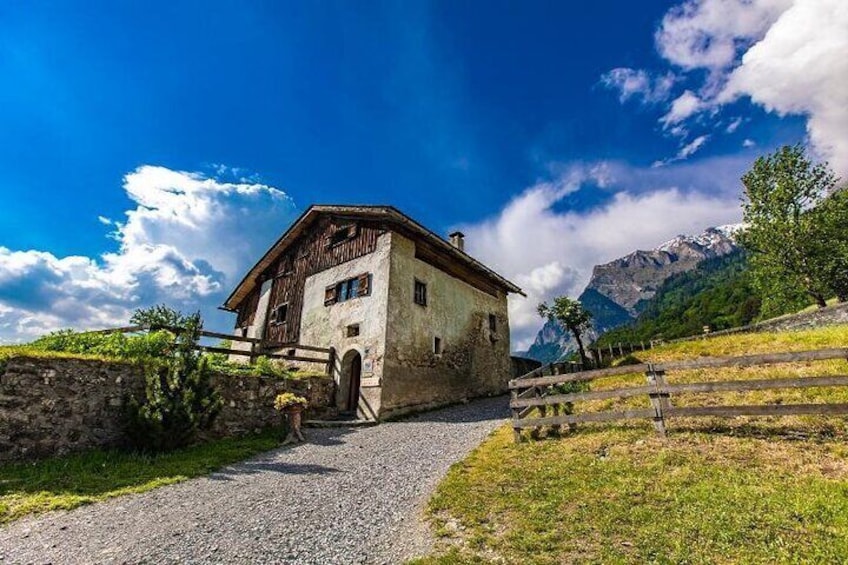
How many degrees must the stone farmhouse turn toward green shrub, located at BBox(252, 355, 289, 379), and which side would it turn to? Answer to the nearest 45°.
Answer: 0° — it already faces it

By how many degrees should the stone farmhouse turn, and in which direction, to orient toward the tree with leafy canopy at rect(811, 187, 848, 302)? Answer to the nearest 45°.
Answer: approximately 135° to its left

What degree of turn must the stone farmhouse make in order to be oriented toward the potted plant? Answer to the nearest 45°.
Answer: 0° — it already faces it

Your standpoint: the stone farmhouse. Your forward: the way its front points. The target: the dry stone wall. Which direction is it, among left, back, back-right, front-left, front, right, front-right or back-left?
front

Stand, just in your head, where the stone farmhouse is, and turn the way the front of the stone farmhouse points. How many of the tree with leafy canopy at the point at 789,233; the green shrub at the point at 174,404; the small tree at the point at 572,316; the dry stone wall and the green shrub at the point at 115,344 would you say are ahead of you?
3

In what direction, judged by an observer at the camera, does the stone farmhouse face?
facing the viewer and to the left of the viewer

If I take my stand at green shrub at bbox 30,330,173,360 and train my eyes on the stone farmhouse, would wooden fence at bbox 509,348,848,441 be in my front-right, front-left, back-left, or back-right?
front-right

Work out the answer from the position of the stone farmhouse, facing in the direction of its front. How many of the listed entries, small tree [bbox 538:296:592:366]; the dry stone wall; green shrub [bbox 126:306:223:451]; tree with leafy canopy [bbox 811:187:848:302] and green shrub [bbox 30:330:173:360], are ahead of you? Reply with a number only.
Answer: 3

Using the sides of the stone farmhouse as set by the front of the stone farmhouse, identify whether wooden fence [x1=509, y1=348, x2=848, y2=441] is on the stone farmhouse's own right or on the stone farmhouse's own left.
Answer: on the stone farmhouse's own left

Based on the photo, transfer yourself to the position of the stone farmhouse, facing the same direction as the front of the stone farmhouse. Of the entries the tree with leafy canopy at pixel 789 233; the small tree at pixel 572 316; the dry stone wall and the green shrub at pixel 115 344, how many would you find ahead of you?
2

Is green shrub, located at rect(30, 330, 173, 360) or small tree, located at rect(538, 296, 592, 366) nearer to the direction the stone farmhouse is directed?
the green shrub

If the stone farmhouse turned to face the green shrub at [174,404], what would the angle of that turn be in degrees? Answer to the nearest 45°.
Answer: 0° — it already faces it

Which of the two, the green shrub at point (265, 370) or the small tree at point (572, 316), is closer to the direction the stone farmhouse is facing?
the green shrub

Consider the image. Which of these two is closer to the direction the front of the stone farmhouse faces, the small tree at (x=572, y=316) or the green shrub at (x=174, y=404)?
the green shrub

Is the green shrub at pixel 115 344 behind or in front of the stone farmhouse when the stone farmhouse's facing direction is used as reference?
in front

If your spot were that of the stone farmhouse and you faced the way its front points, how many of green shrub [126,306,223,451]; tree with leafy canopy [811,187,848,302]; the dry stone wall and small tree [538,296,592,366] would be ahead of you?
2

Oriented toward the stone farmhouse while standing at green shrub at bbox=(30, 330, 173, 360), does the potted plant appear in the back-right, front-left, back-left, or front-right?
front-right

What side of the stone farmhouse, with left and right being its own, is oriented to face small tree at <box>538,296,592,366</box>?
back

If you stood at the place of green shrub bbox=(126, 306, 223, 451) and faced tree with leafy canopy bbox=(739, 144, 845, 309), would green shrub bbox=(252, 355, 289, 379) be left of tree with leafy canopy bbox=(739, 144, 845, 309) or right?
left
